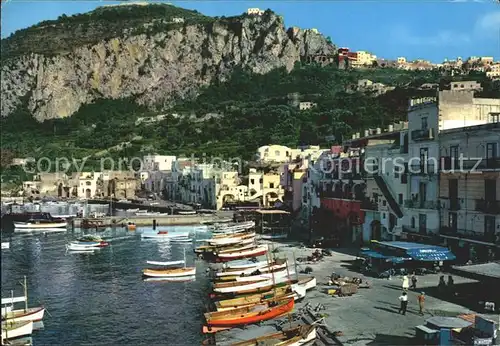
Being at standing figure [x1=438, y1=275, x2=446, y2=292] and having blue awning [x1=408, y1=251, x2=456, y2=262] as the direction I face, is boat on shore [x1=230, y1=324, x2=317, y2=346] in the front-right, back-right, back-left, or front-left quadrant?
back-left

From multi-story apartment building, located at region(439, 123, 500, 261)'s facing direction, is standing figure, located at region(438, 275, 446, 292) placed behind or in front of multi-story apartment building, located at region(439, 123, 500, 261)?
in front

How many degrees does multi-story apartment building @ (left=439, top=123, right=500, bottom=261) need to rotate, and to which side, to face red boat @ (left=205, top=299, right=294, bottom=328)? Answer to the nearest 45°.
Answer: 0° — it already faces it

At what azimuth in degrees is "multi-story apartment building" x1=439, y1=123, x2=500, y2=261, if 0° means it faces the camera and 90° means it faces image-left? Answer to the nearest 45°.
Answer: approximately 45°

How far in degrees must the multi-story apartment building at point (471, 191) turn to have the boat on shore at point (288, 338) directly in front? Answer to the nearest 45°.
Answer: approximately 45° to its left

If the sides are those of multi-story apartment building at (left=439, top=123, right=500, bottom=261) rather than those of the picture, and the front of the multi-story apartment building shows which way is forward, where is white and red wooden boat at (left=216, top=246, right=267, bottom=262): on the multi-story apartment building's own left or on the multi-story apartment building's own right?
on the multi-story apartment building's own right
